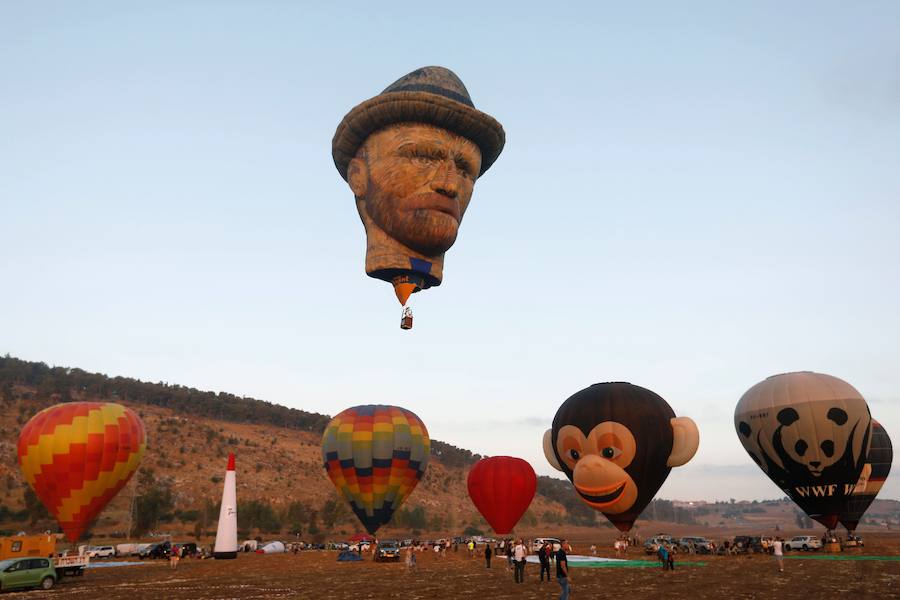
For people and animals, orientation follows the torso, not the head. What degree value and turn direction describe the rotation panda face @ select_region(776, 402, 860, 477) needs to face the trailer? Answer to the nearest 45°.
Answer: approximately 45° to its right

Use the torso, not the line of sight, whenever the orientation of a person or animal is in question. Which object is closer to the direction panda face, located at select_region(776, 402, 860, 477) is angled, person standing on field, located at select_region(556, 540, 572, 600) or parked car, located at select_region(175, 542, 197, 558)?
the person standing on field

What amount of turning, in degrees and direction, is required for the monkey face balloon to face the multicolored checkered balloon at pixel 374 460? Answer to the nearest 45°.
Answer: approximately 45° to its right

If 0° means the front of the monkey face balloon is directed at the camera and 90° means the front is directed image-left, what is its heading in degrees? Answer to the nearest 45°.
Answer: approximately 45°

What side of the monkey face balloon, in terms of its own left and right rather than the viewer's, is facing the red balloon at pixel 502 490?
right
